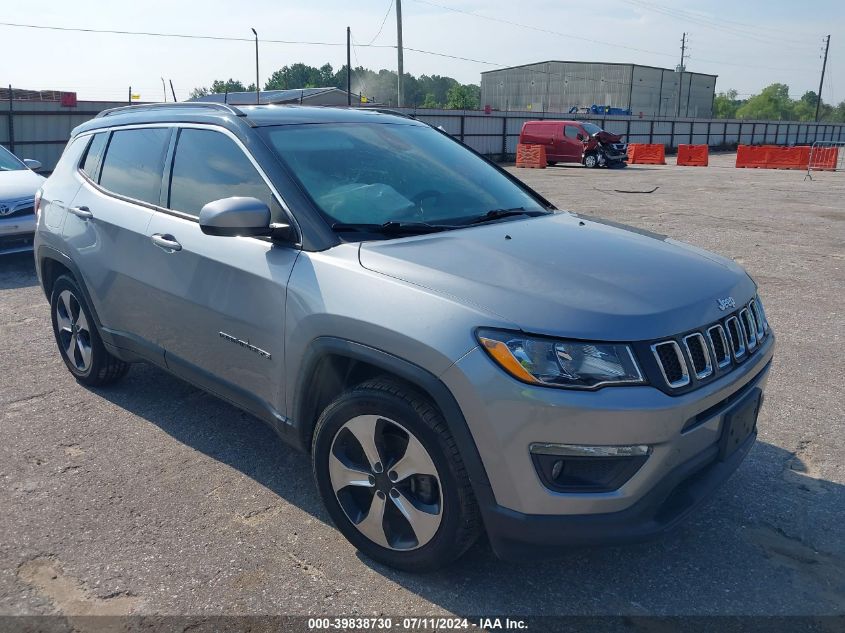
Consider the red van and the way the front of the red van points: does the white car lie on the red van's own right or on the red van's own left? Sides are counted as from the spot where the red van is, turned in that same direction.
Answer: on the red van's own right

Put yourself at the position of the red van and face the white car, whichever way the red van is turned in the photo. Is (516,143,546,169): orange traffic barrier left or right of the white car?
right

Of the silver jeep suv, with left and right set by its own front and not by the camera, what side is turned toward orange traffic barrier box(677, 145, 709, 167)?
left

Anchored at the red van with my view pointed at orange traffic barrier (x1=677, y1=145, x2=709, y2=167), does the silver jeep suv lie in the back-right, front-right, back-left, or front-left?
back-right

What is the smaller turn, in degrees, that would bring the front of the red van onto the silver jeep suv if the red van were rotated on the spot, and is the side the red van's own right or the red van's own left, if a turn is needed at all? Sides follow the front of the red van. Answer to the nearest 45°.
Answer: approximately 45° to the red van's own right

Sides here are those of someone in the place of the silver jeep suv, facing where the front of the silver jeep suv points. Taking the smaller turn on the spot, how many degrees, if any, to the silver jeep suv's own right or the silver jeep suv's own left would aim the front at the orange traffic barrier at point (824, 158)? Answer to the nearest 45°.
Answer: approximately 90° to the silver jeep suv's own left

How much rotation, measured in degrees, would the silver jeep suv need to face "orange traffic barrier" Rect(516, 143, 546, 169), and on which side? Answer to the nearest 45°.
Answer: approximately 135° to its left

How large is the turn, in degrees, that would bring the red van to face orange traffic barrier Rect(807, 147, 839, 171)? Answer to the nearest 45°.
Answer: approximately 45° to its left

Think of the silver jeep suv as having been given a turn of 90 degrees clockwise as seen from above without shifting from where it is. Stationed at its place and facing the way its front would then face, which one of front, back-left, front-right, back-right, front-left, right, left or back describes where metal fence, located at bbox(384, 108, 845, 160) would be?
back-right

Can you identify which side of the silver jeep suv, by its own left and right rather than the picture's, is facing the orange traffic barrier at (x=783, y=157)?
left

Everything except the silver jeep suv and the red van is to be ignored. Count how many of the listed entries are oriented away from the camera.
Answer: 0

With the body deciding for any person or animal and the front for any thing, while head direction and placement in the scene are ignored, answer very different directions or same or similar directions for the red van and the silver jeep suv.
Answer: same or similar directions

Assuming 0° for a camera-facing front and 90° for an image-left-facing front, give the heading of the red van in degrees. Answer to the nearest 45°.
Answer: approximately 315°

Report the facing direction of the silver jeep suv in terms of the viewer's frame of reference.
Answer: facing the viewer and to the right of the viewer
